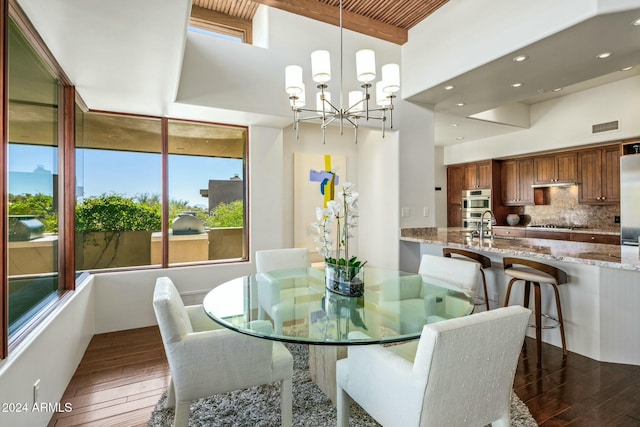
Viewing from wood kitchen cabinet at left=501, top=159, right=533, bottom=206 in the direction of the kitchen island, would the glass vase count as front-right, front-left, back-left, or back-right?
front-right

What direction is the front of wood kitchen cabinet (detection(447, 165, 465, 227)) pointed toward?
toward the camera

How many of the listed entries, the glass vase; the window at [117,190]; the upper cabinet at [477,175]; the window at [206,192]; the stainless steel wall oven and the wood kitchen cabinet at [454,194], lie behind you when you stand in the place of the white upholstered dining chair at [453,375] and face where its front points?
0

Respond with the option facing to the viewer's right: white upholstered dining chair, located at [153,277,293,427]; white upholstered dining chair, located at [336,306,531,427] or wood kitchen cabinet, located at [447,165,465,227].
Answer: white upholstered dining chair, located at [153,277,293,427]

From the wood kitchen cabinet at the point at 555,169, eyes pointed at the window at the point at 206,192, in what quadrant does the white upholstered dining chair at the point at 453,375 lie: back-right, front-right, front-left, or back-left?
front-left

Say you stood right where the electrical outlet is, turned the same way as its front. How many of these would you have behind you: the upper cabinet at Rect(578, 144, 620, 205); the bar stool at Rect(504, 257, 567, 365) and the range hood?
0

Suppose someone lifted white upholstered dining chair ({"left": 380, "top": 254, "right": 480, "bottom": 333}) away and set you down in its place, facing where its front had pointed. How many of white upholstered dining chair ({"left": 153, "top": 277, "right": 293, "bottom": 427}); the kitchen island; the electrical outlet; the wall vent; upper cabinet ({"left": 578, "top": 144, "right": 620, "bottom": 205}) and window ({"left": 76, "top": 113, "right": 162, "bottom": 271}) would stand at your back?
3

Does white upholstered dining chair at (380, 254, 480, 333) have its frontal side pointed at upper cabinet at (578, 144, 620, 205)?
no

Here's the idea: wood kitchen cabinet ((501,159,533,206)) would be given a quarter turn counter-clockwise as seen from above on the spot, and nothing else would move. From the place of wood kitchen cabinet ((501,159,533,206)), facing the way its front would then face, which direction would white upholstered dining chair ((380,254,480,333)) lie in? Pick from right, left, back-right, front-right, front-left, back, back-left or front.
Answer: right

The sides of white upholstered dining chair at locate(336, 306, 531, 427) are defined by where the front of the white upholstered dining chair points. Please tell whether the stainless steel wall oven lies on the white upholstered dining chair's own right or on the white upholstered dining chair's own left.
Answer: on the white upholstered dining chair's own right

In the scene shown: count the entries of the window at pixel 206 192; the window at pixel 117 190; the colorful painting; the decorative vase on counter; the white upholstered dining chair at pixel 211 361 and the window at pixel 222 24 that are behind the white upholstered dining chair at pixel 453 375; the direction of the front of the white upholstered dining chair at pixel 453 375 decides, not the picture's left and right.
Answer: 0

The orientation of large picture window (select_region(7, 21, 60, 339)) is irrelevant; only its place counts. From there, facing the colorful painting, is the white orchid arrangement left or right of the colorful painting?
right

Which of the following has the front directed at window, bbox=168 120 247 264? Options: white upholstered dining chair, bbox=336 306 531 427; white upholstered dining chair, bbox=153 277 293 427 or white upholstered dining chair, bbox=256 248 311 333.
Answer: white upholstered dining chair, bbox=336 306 531 427

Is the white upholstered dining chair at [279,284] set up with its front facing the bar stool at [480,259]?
no

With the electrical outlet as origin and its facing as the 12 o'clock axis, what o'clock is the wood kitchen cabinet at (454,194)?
The wood kitchen cabinet is roughly at 10 o'clock from the electrical outlet.

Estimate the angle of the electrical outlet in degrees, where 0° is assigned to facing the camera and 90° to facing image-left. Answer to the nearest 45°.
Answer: approximately 315°

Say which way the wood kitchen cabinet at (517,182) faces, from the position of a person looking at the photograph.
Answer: facing the viewer
